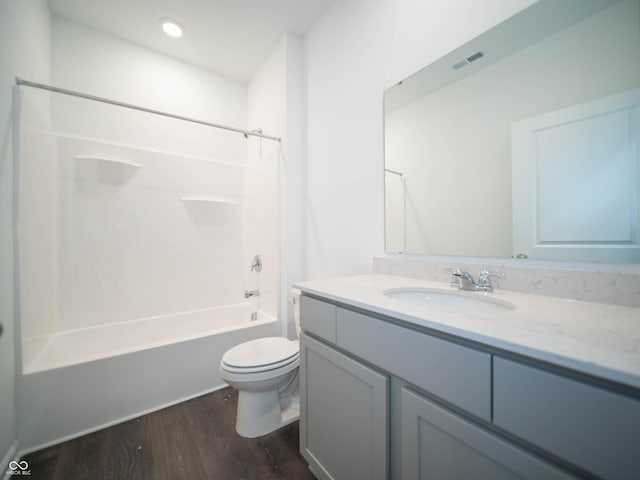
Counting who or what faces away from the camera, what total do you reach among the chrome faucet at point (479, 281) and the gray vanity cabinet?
0

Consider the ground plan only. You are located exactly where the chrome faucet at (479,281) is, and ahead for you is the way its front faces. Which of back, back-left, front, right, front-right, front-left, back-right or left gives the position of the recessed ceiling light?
front-right

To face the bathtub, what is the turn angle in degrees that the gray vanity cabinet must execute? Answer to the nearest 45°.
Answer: approximately 45° to its right

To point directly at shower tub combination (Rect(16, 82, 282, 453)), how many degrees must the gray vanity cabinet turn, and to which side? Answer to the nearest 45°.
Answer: approximately 45° to its right

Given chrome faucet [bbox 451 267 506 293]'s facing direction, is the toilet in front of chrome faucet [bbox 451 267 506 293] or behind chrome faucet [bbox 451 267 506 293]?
in front

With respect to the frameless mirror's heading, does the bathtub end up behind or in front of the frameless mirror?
in front

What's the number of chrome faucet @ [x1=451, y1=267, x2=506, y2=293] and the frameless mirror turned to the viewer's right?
0

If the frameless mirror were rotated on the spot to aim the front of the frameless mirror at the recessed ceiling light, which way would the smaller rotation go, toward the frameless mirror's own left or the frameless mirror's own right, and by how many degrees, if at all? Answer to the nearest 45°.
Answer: approximately 45° to the frameless mirror's own right
